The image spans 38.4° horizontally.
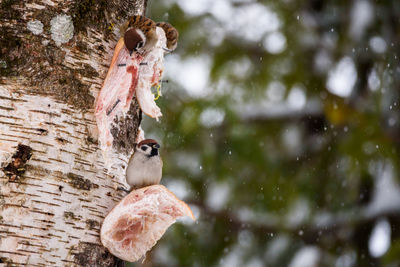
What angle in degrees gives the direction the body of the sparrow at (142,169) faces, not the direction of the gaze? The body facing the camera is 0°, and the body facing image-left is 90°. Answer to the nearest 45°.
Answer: approximately 315°
